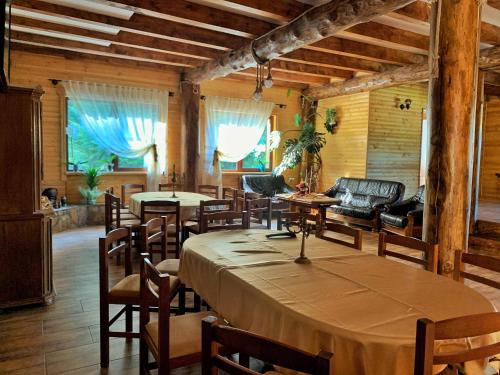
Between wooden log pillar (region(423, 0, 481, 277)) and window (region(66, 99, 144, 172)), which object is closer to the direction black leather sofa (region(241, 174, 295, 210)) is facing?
the wooden log pillar

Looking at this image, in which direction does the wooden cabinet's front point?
to the viewer's right

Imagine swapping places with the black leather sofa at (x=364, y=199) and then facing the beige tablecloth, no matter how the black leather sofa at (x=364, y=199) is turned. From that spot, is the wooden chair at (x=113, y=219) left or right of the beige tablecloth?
right

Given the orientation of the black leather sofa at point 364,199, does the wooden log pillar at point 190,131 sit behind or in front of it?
in front

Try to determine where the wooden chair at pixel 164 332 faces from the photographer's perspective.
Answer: facing away from the viewer and to the right of the viewer

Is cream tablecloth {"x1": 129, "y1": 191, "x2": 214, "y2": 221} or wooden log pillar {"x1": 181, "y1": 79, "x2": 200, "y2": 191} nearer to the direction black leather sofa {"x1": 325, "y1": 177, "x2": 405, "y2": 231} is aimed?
the cream tablecloth

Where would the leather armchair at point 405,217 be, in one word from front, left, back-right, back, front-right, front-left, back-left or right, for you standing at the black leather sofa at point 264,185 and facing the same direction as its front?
front-left

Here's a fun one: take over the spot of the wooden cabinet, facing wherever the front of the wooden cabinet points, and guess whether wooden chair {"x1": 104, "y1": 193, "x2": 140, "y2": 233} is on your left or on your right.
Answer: on your left

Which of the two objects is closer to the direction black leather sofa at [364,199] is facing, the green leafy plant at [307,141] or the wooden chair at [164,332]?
the wooden chair

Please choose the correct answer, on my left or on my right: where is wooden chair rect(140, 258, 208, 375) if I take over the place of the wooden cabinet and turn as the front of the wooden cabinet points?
on my right

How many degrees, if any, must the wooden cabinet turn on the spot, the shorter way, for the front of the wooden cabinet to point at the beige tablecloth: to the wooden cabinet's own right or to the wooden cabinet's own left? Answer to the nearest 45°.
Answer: approximately 45° to the wooden cabinet's own right

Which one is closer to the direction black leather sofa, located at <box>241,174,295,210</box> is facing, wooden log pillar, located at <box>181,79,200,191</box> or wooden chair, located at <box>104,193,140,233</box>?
the wooden chair

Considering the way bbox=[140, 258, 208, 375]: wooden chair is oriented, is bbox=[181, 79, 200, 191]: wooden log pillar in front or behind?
in front

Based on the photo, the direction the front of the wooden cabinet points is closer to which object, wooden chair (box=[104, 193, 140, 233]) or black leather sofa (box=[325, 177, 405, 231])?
the black leather sofa
